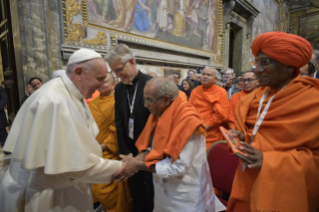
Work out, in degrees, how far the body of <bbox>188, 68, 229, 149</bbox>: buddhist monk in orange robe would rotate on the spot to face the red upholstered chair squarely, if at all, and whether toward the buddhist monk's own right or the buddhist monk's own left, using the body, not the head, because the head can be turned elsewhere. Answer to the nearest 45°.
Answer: approximately 45° to the buddhist monk's own left

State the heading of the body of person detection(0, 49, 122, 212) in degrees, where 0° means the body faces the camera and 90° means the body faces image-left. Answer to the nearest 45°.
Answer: approximately 270°

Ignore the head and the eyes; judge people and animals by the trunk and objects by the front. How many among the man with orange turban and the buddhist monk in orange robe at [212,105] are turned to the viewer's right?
0

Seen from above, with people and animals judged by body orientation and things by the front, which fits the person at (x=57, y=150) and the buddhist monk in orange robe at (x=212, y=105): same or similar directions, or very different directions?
very different directions

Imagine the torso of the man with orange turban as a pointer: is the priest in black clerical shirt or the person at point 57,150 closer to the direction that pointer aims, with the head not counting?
the person

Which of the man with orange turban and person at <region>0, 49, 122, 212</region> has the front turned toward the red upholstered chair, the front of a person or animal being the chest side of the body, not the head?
the person

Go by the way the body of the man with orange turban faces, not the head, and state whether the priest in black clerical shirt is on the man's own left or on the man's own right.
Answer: on the man's own right

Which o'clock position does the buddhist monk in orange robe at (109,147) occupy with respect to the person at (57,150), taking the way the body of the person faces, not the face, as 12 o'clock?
The buddhist monk in orange robe is roughly at 10 o'clock from the person.

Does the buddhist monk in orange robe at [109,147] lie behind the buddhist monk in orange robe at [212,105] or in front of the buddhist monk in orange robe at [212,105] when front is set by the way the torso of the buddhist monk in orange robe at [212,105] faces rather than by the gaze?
in front
